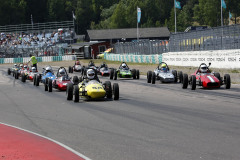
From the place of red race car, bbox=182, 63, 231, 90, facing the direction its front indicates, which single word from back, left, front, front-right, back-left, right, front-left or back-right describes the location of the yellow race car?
right

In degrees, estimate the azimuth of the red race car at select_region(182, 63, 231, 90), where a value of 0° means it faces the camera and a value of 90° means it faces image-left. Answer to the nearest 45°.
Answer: approximately 315°

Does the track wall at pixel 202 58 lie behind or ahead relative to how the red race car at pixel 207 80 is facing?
behind

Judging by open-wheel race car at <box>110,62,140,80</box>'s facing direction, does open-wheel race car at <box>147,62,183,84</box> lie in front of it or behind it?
in front

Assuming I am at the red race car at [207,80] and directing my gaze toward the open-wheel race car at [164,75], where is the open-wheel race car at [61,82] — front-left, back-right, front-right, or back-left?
front-left

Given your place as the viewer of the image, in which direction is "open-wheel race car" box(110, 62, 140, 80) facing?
facing the viewer

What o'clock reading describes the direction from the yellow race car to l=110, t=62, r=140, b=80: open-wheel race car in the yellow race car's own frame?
The open-wheel race car is roughly at 6 o'clock from the yellow race car.

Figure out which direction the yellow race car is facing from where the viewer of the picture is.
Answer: facing the viewer and to the right of the viewer

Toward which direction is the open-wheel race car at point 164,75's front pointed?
toward the camera

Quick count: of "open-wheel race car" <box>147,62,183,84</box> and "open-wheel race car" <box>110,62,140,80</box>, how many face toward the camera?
2

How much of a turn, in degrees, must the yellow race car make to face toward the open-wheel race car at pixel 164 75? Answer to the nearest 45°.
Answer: approximately 90° to its left
